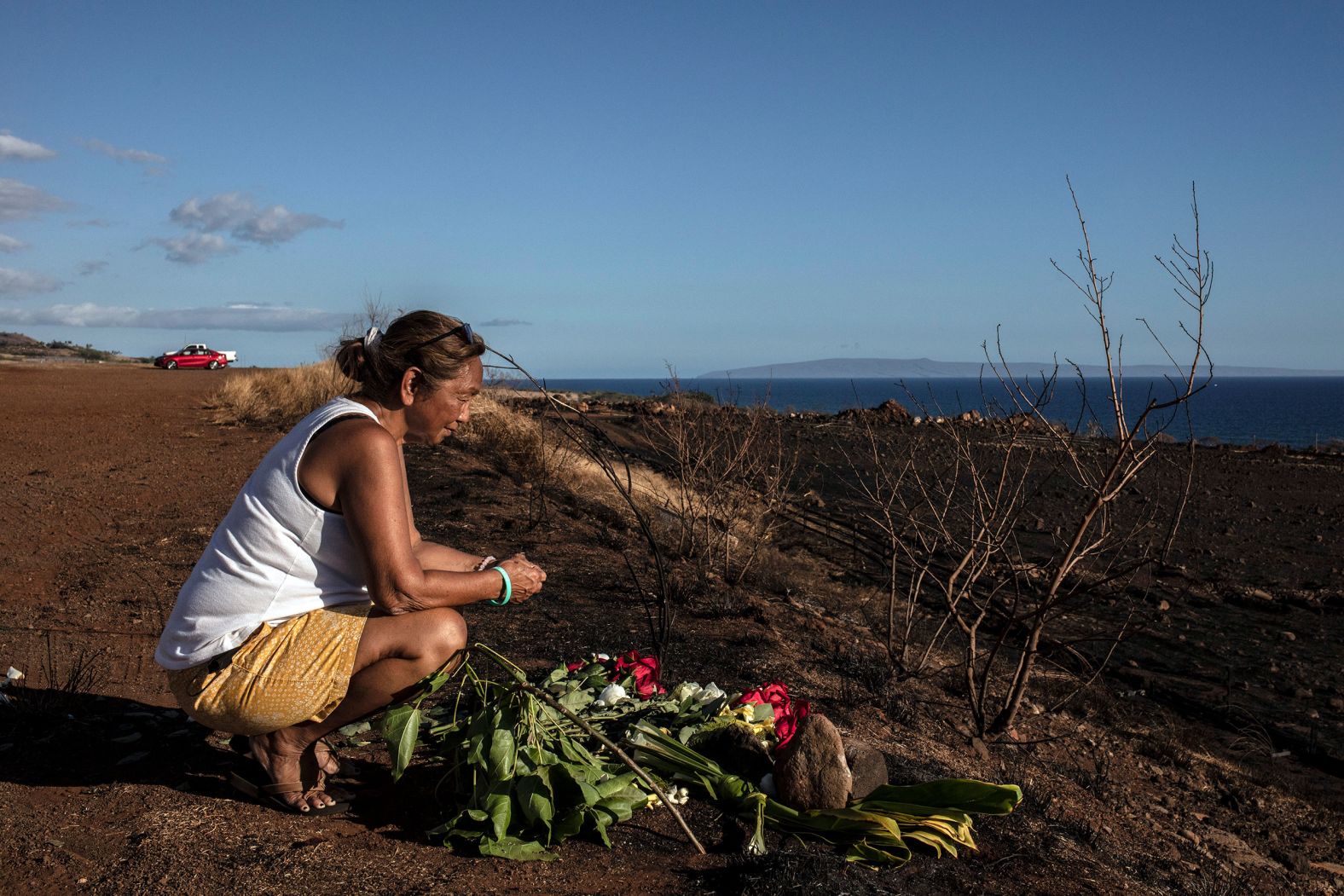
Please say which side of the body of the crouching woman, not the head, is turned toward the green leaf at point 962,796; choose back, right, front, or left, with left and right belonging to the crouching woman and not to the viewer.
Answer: front

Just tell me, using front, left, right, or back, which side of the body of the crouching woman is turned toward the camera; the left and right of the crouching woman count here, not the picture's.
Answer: right

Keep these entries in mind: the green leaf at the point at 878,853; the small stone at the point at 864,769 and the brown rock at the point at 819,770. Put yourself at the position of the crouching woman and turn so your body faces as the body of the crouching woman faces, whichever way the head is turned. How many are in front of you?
3

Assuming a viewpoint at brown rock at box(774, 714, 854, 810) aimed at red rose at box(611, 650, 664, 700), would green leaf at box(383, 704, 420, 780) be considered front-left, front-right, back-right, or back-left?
front-left

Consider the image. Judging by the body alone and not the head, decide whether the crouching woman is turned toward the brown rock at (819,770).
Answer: yes

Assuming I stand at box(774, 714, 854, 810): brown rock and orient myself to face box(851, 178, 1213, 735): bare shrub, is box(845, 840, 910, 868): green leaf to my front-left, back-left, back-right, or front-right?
back-right

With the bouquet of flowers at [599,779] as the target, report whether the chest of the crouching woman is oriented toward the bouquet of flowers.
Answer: yes

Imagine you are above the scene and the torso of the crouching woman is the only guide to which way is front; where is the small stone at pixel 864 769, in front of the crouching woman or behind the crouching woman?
in front

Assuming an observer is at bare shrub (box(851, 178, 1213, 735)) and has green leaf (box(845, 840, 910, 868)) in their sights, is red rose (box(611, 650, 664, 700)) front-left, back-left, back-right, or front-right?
front-right

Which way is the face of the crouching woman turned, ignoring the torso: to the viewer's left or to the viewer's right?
to the viewer's right

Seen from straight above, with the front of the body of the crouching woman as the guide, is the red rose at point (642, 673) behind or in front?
in front
